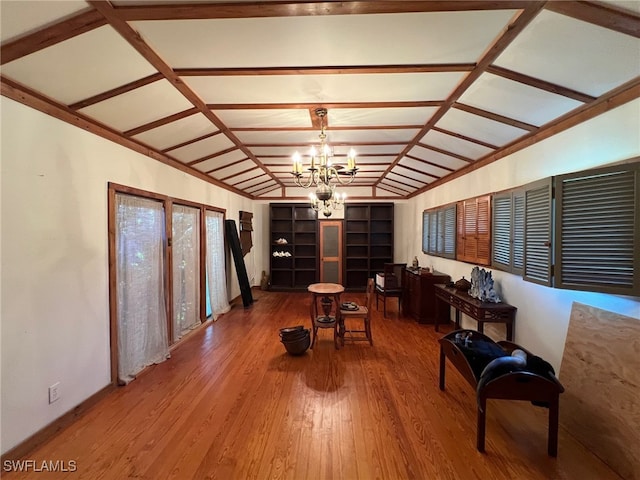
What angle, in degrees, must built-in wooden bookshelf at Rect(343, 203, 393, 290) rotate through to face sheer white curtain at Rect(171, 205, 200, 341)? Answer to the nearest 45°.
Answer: approximately 45° to its right

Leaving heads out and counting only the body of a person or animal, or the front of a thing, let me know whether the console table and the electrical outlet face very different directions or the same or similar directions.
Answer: very different directions

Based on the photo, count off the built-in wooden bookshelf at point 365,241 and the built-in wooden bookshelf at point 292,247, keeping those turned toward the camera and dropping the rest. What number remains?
2

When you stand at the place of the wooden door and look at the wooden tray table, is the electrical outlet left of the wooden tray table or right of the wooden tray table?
right

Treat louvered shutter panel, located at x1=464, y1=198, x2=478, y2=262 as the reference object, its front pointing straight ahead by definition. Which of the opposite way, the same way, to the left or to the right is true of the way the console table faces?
the same way

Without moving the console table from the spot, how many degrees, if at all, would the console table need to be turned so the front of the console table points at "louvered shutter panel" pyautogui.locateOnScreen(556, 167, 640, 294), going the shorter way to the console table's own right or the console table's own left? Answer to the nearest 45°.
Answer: approximately 90° to the console table's own left

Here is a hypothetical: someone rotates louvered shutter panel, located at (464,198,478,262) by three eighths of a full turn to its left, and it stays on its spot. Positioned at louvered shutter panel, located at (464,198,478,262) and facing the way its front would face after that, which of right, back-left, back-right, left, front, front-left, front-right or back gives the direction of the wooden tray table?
right

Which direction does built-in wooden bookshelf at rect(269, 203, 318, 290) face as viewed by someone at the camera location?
facing the viewer

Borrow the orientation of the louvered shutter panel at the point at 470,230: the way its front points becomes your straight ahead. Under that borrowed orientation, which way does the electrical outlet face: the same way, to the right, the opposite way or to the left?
the opposite way

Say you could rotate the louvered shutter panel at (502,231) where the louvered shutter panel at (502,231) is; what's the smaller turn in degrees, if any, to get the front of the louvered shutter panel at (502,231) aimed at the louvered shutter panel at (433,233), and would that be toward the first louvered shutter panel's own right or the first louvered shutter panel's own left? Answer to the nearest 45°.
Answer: approximately 90° to the first louvered shutter panel's own right

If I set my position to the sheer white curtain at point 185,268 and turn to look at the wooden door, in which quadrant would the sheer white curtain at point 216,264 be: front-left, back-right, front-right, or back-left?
front-left

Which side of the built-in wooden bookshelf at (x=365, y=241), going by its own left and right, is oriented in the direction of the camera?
front

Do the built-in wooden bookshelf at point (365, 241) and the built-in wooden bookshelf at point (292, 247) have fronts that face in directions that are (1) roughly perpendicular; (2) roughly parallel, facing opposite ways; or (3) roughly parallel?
roughly parallel

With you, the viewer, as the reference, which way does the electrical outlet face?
facing the viewer and to the right of the viewer

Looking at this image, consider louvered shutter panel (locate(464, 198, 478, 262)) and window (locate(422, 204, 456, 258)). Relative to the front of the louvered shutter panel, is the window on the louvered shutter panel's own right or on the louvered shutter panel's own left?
on the louvered shutter panel's own right

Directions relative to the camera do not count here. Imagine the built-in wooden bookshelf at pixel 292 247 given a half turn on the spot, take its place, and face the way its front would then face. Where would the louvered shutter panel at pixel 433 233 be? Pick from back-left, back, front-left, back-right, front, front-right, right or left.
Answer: back-right

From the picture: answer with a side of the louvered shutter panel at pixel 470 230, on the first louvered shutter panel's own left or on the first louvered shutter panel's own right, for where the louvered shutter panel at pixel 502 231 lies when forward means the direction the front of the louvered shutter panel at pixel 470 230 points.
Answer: on the first louvered shutter panel's own left

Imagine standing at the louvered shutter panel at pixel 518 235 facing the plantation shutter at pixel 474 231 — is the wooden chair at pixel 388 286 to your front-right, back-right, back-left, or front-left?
front-left
